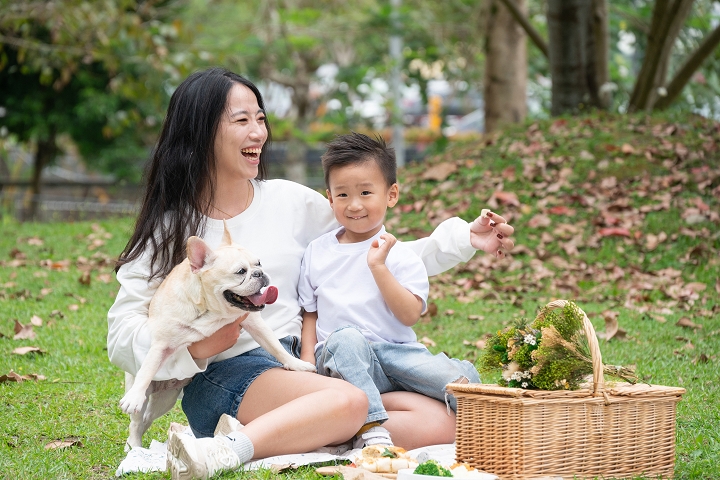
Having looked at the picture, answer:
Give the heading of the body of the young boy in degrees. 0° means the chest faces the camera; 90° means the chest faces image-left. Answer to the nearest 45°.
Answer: approximately 0°

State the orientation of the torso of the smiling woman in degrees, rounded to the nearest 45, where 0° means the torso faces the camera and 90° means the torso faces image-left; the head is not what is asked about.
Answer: approximately 315°

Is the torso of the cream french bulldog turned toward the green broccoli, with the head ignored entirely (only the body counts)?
yes

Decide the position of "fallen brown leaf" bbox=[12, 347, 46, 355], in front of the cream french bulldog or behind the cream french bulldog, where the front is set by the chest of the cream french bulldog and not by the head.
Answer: behind

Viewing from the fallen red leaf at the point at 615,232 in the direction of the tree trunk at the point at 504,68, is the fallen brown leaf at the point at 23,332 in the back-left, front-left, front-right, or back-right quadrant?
back-left

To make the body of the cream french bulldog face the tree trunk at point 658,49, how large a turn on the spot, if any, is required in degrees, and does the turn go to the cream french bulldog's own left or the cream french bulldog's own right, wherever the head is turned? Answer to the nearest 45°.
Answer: approximately 90° to the cream french bulldog's own left

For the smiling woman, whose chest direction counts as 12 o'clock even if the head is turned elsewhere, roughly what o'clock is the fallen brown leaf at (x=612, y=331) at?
The fallen brown leaf is roughly at 9 o'clock from the smiling woman.

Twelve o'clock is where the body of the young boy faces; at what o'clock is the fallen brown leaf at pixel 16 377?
The fallen brown leaf is roughly at 4 o'clock from the young boy.

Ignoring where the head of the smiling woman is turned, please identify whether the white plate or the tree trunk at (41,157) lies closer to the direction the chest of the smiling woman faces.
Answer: the white plate

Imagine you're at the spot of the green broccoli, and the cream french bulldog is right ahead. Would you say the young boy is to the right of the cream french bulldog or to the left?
right
